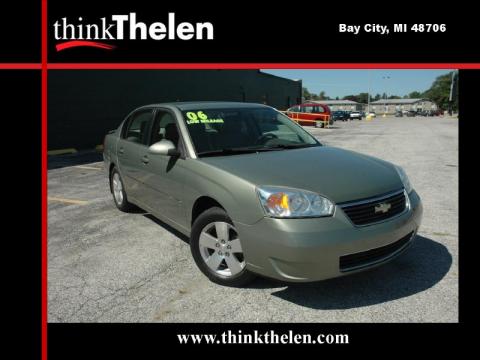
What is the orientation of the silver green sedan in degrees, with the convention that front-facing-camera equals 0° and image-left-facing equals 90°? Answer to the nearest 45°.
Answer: approximately 315°

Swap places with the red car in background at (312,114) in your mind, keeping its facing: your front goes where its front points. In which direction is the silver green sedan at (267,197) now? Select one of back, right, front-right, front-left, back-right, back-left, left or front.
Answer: left

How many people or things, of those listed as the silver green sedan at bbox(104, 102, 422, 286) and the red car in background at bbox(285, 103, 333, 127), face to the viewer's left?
1

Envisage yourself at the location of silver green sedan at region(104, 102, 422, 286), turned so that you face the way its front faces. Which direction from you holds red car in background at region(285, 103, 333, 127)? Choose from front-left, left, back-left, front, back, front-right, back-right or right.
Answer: back-left

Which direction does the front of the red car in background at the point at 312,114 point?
to the viewer's left
